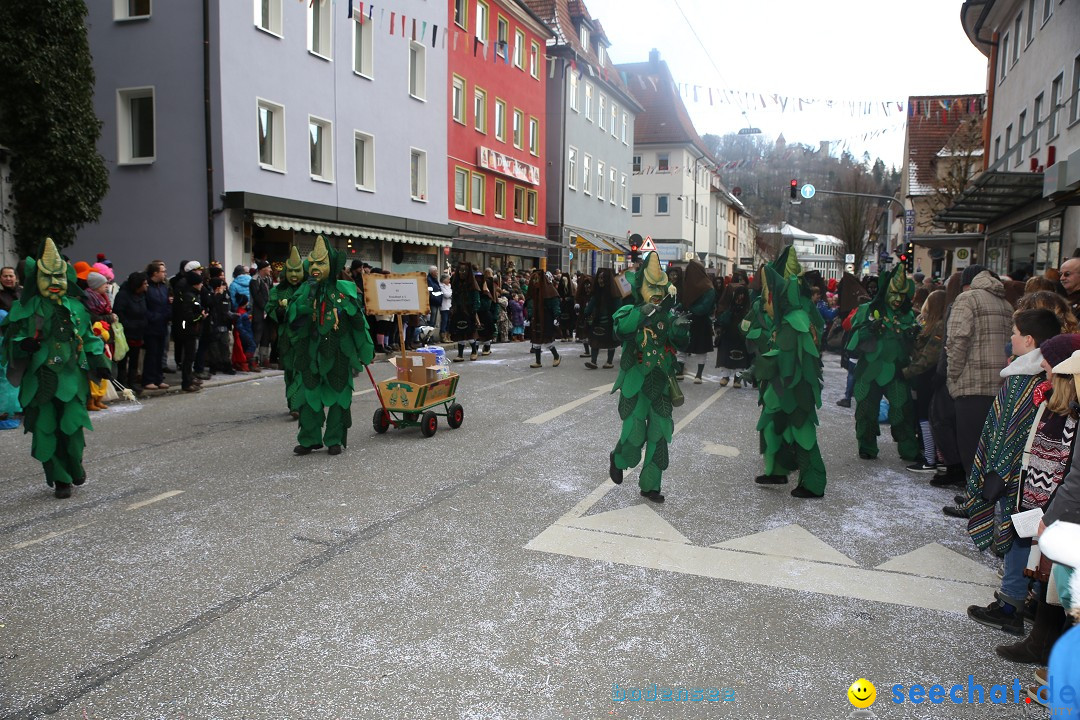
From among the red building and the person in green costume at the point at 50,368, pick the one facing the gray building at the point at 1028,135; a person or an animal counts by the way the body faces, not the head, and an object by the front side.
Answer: the red building

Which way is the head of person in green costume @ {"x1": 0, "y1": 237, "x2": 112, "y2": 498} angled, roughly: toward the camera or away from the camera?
toward the camera

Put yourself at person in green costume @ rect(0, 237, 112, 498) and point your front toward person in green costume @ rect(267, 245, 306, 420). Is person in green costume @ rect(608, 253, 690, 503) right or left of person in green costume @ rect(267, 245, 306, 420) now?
right

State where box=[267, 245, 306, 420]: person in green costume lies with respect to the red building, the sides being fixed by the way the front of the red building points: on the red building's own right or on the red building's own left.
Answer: on the red building's own right

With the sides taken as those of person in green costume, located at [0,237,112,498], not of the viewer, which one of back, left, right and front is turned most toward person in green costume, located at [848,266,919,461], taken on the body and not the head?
left

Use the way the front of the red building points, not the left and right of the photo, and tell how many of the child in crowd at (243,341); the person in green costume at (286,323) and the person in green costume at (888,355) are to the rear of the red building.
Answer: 0

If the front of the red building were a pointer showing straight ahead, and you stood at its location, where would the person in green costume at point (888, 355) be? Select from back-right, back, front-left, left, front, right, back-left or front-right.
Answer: front-right

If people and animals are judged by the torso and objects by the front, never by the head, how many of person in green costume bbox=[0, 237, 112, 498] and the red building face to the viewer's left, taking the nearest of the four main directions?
0

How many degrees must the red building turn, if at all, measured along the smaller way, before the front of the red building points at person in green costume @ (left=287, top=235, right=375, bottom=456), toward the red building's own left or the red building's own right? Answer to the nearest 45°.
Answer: approximately 45° to the red building's own right

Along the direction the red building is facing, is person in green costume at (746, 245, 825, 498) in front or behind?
in front

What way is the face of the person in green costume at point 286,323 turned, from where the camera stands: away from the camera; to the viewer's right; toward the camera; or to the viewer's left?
toward the camera

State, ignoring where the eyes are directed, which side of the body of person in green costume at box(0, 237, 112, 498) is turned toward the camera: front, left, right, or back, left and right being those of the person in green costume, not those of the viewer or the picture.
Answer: front

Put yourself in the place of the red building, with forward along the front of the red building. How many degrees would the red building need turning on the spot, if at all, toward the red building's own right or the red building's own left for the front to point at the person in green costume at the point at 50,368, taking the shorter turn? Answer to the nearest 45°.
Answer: approximately 45° to the red building's own right

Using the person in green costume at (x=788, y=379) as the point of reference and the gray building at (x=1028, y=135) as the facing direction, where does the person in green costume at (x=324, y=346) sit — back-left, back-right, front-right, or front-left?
back-left
